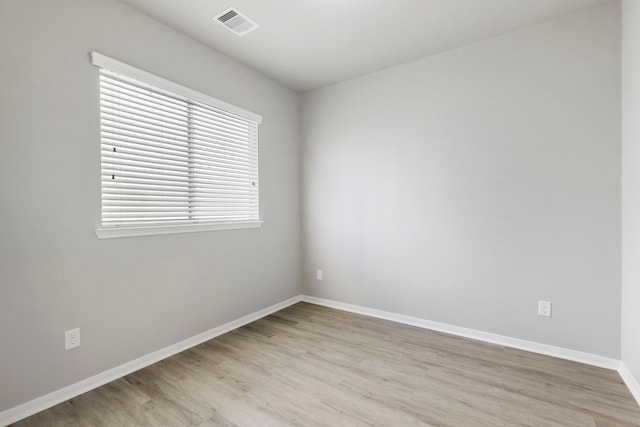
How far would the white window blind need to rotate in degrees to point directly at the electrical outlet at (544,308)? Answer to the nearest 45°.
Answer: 0° — it already faces it

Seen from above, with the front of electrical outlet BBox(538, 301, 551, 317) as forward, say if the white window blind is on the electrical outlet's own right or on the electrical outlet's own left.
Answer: on the electrical outlet's own right

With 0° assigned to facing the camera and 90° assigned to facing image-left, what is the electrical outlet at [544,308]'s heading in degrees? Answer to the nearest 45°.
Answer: approximately 0°

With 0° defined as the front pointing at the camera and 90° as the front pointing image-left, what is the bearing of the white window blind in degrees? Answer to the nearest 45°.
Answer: approximately 315°

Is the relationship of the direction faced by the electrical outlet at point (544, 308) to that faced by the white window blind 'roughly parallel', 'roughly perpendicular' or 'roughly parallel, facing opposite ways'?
roughly perpendicular
